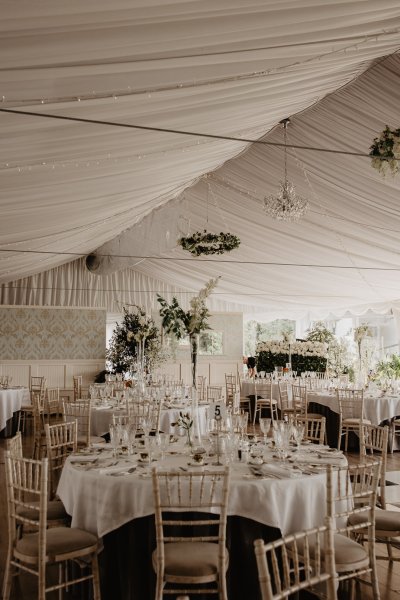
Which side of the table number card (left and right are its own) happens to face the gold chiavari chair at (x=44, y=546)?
front

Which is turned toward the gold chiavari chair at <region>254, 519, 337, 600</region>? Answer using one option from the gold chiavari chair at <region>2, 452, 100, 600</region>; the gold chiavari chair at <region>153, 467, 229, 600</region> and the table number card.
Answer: the table number card

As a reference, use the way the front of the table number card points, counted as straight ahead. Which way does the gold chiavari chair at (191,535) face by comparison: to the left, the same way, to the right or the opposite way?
the opposite way

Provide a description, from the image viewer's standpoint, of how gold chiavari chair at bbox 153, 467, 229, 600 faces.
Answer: facing away from the viewer

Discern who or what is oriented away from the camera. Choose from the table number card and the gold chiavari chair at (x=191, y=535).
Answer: the gold chiavari chair

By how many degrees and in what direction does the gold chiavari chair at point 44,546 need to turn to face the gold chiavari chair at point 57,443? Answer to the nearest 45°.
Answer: approximately 45° to its left

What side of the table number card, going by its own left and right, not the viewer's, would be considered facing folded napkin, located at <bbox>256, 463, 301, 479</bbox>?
front

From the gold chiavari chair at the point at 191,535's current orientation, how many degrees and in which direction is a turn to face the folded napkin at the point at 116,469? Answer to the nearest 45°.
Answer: approximately 45° to its left

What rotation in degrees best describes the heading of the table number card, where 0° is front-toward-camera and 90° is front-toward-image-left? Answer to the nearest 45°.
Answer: approximately 0°

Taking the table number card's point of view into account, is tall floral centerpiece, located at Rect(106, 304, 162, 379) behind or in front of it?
behind

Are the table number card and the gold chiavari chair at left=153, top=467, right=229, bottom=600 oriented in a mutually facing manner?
yes

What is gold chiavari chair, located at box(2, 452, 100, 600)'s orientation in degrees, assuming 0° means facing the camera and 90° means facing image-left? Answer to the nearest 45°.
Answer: approximately 225°

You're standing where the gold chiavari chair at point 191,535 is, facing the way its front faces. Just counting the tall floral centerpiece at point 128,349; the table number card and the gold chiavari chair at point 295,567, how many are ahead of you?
2

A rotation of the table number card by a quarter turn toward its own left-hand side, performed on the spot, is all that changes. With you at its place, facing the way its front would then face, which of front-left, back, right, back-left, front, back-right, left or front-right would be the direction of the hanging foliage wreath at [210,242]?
left
